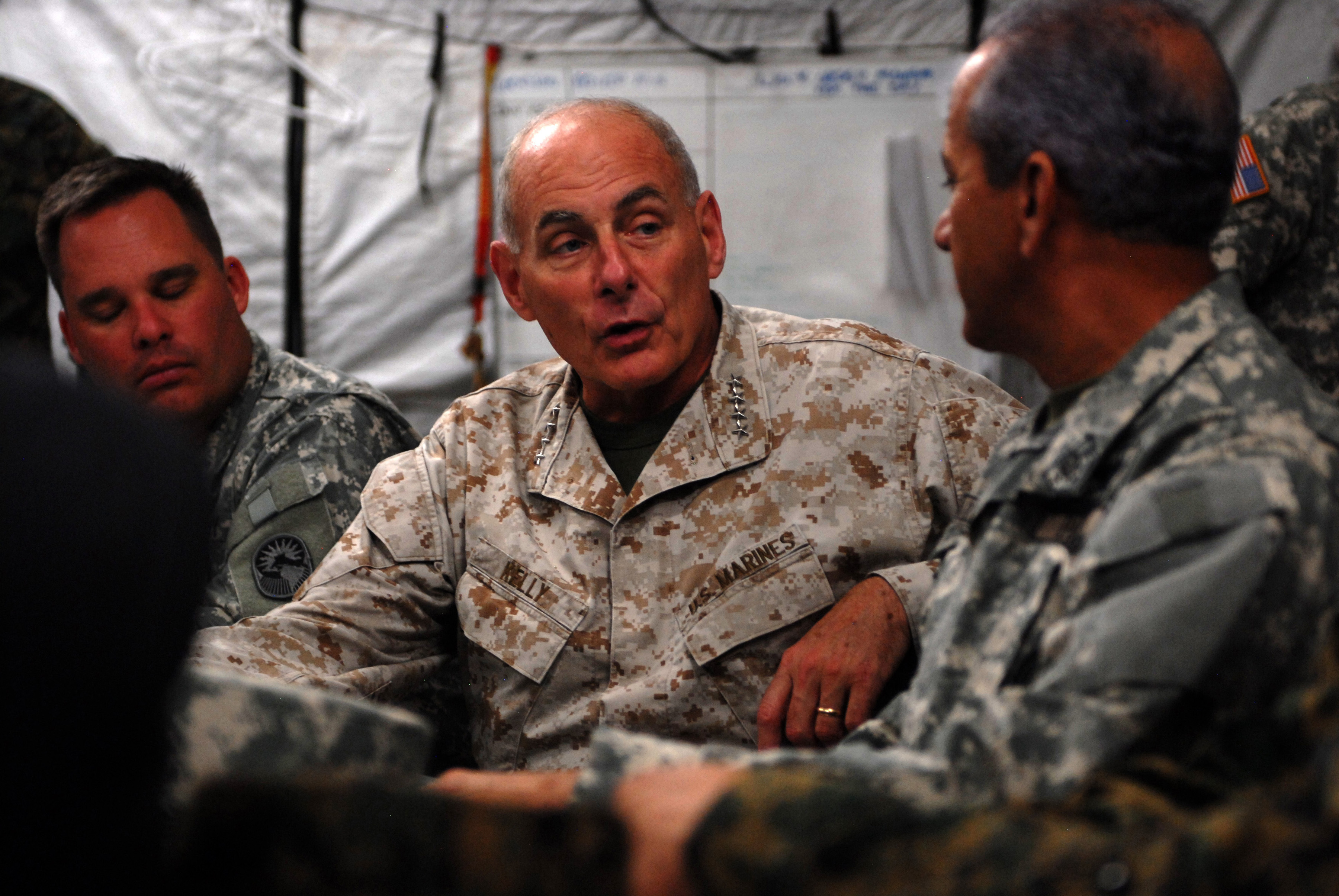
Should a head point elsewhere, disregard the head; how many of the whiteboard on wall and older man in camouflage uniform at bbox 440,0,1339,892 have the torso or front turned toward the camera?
1

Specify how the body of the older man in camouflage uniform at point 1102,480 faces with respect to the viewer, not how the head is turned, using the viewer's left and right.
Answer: facing to the left of the viewer

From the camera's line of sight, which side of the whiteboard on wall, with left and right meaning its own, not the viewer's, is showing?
front

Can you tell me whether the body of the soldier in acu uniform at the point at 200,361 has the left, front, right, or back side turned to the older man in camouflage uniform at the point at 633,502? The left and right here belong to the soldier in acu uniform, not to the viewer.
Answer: left

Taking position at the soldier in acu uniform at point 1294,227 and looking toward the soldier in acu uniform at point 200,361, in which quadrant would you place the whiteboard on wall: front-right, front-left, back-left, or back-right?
front-right

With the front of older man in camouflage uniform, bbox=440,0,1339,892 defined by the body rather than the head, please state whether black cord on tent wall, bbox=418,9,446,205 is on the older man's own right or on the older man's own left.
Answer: on the older man's own right

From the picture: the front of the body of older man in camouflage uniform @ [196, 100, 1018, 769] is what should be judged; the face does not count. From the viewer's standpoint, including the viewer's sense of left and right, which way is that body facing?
facing the viewer

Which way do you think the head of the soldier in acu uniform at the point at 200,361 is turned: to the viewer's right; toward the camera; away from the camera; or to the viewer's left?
toward the camera

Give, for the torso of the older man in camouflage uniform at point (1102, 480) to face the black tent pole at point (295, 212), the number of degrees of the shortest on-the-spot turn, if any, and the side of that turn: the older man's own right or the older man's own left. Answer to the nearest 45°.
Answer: approximately 45° to the older man's own right

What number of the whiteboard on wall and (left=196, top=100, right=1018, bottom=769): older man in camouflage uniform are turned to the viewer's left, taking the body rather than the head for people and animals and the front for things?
0

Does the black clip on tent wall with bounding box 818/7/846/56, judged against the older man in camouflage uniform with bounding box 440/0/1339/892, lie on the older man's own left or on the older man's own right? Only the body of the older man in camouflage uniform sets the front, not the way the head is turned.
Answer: on the older man's own right

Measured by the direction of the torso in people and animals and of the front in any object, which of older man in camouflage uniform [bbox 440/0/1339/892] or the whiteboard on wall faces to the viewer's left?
the older man in camouflage uniform

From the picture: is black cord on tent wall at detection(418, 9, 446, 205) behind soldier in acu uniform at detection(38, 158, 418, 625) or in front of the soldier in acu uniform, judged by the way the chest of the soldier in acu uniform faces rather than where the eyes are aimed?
behind

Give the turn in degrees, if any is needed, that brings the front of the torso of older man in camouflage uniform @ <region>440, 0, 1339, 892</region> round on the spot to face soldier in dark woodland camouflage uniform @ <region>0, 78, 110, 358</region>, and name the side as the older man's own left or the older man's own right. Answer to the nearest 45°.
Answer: approximately 45° to the older man's own right

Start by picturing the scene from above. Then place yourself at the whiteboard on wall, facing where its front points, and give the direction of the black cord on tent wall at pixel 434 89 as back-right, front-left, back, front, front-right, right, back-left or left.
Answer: right

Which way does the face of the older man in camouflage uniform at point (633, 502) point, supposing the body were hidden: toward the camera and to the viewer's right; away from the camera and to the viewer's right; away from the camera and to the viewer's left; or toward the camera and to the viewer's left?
toward the camera and to the viewer's right

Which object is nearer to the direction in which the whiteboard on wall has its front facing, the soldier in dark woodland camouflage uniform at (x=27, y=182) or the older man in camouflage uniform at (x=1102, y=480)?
the older man in camouflage uniform
